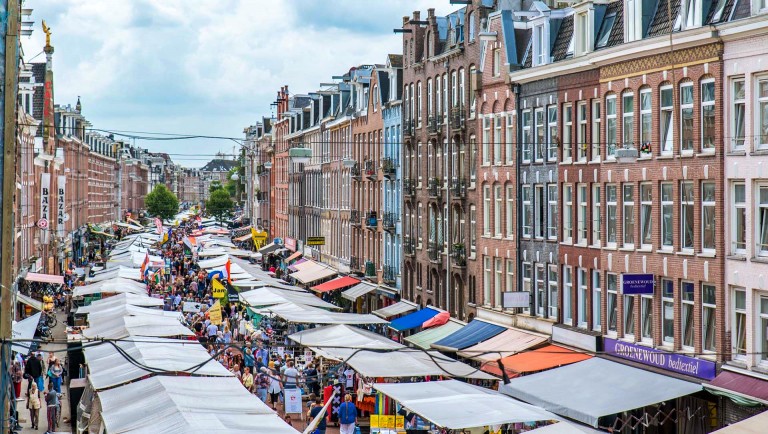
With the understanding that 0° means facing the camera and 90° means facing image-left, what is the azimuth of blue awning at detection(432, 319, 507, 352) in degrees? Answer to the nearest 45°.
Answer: approximately 45°

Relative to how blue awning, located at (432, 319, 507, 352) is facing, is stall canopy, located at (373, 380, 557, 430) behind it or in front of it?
in front

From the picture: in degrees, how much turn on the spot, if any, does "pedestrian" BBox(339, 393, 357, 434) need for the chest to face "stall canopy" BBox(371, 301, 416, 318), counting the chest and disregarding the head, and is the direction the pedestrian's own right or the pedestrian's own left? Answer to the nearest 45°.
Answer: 0° — they already face it

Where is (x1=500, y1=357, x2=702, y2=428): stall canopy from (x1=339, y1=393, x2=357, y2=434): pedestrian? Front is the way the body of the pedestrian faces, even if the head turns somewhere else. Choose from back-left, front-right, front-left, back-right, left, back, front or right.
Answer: right

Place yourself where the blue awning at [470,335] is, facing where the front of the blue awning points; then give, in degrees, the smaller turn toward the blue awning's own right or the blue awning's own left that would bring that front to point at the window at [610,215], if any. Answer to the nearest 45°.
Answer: approximately 90° to the blue awning's own left

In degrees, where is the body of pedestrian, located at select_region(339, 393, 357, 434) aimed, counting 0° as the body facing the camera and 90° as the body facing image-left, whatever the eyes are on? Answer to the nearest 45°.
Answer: approximately 180°

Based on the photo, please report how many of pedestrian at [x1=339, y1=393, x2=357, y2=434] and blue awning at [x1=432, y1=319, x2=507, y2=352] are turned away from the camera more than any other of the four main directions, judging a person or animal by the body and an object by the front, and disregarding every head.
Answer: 1

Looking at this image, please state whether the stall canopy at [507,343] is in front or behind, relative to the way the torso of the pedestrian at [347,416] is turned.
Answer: in front

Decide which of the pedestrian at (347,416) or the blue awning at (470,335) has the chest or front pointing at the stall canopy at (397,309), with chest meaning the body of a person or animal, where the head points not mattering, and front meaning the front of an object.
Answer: the pedestrian

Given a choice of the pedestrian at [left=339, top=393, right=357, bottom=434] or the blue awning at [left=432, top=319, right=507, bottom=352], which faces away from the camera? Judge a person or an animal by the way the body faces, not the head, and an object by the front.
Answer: the pedestrian

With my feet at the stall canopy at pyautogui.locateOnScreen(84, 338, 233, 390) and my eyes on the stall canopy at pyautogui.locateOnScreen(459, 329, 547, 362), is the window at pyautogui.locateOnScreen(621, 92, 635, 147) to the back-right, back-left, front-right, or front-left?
front-right

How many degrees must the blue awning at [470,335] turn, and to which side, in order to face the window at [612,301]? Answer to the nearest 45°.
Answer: approximately 90° to its left

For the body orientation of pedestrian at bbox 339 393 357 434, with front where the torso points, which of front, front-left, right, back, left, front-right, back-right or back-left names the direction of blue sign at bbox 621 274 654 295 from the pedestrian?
right
